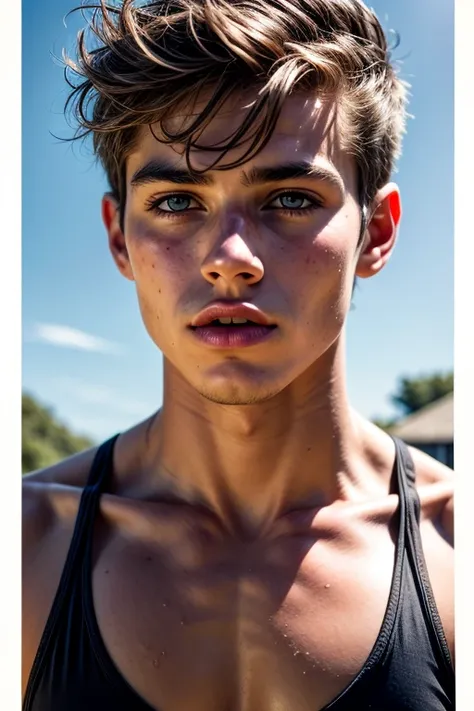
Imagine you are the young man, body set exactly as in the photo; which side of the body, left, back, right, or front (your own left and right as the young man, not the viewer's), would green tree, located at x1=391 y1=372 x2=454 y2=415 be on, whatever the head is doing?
back

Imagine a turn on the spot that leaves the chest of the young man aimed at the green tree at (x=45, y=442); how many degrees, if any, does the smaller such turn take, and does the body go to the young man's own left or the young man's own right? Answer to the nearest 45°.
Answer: approximately 180°

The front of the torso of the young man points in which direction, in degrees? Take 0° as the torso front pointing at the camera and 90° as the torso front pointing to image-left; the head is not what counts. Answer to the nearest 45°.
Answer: approximately 0°
